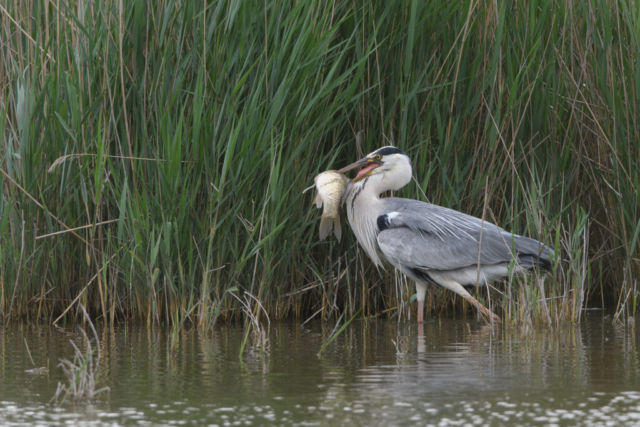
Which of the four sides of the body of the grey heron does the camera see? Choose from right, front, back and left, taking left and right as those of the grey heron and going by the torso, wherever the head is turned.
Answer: left
